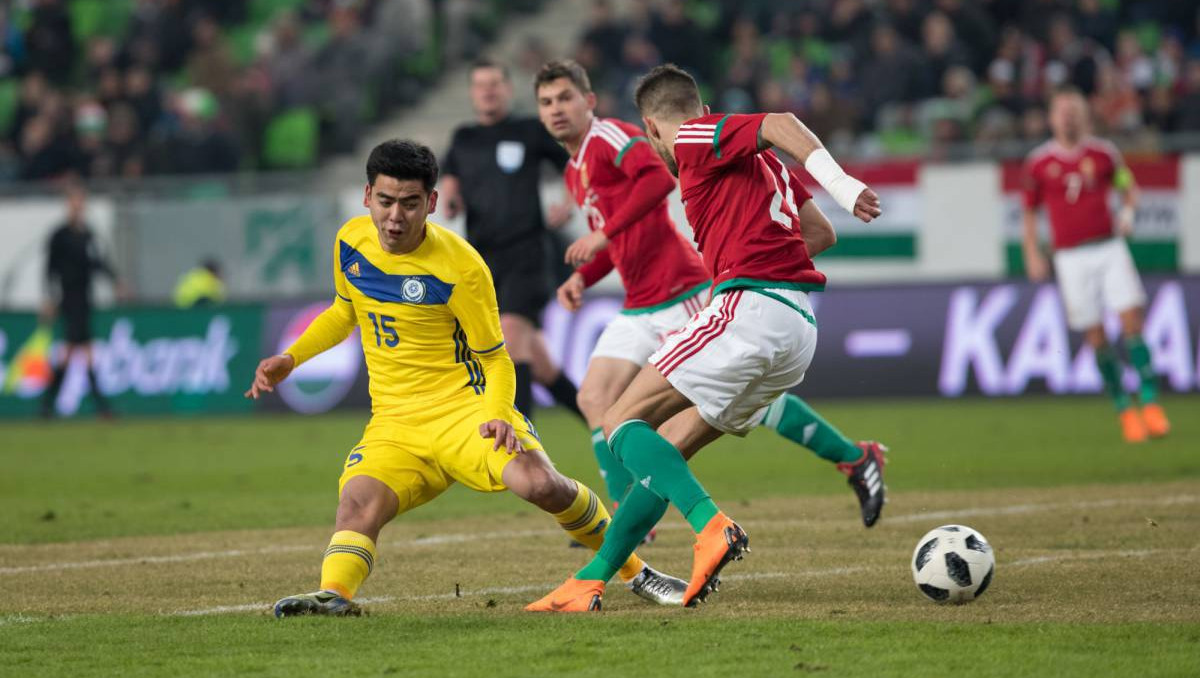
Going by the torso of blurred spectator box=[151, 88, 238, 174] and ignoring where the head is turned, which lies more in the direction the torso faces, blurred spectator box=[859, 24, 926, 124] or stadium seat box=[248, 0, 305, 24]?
the blurred spectator

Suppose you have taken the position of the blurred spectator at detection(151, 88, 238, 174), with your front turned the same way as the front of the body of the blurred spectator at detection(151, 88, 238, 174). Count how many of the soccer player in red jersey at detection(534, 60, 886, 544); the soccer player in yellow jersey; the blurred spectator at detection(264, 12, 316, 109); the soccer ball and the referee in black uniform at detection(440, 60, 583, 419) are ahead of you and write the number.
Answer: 4

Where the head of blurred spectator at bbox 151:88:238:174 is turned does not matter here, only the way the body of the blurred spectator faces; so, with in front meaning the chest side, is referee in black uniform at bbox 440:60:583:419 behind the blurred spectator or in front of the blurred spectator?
in front

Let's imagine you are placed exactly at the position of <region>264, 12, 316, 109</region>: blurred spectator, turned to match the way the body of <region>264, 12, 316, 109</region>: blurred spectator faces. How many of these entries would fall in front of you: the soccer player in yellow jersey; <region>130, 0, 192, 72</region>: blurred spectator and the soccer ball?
2

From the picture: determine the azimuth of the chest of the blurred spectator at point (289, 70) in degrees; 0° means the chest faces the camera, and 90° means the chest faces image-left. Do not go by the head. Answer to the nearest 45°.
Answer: approximately 0°

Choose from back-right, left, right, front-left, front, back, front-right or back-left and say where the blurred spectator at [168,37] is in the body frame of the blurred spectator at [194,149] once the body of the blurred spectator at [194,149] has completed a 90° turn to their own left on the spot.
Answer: left
